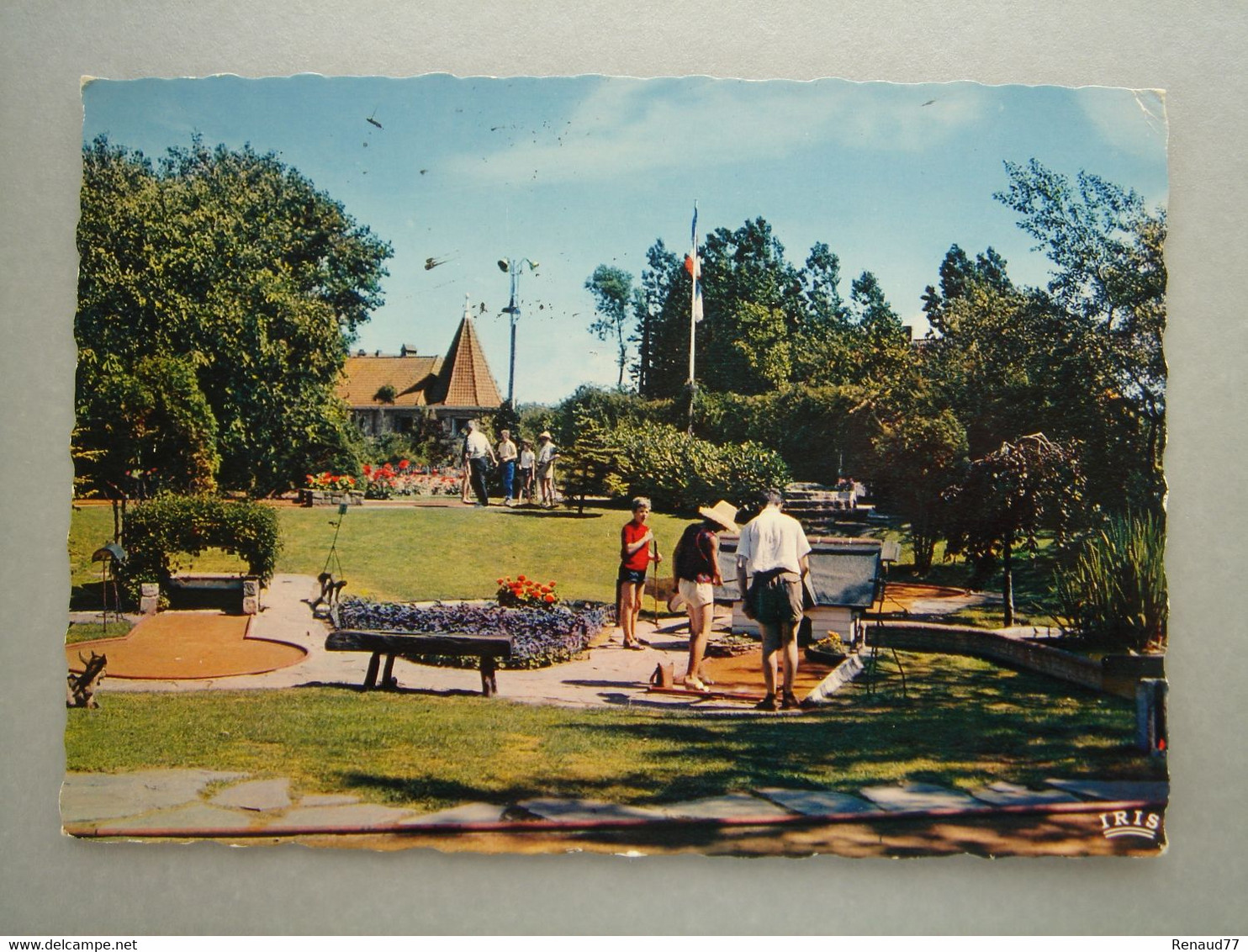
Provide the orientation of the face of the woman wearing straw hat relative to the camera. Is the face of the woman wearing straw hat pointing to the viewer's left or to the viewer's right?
to the viewer's right

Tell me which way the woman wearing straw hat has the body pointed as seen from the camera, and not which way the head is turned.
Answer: to the viewer's right

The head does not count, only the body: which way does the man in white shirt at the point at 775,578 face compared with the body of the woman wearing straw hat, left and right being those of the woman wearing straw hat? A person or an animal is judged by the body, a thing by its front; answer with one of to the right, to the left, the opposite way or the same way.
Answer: to the left

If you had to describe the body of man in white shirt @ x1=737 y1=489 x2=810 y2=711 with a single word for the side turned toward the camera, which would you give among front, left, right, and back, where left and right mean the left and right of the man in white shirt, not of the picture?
back
